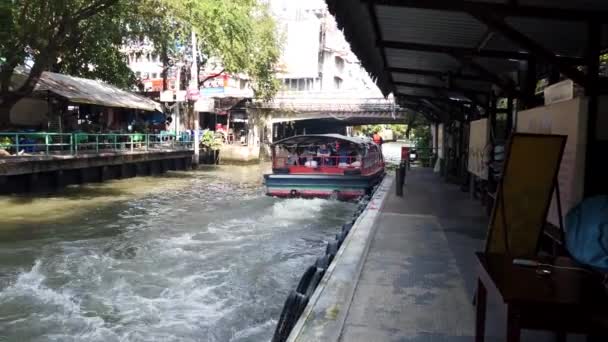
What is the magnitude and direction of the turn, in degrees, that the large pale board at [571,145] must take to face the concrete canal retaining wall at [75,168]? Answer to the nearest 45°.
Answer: approximately 90° to its right

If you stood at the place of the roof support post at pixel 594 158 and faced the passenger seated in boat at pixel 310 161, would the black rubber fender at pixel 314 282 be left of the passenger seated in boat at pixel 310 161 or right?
left

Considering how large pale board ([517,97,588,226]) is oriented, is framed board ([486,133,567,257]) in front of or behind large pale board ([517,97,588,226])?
in front

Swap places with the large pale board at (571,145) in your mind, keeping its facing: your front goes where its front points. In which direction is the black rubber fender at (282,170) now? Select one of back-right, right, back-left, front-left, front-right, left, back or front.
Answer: right

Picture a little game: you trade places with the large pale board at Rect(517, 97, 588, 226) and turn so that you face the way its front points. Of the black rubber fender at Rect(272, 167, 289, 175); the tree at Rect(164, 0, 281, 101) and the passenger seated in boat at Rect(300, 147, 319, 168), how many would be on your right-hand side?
3

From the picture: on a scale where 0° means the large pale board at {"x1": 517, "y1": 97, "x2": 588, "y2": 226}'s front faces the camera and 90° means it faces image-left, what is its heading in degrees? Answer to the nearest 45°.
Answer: approximately 45°

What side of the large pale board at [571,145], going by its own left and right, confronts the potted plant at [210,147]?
right

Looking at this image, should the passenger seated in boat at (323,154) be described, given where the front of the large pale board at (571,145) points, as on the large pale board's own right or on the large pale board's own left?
on the large pale board's own right

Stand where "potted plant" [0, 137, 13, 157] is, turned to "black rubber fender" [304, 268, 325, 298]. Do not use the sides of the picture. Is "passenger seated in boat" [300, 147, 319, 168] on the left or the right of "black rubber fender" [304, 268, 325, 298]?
left

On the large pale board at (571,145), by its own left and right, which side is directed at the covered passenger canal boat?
right

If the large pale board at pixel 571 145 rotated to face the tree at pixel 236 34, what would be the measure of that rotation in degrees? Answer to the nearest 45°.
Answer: approximately 90° to its right
